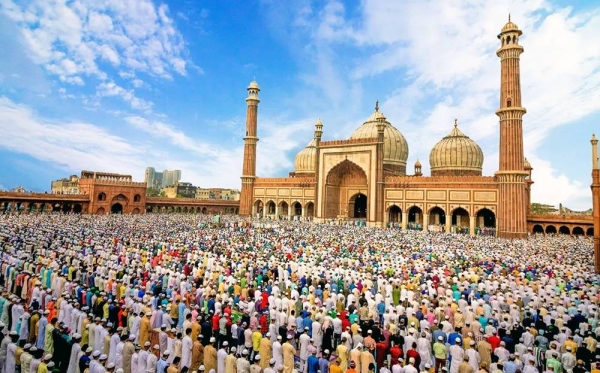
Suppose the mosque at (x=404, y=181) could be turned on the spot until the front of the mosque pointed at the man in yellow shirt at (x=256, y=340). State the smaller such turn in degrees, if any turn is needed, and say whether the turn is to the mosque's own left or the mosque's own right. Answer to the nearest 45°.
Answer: approximately 45° to the mosque's own left

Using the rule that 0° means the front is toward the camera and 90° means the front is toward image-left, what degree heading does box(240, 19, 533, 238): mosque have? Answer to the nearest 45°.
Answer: approximately 45°

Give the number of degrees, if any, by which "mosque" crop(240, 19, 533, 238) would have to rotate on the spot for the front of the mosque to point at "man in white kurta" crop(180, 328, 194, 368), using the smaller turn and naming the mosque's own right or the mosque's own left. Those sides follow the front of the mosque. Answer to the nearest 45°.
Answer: approximately 45° to the mosque's own left

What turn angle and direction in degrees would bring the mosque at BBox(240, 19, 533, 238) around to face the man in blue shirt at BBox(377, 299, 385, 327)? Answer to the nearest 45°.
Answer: approximately 45° to its left

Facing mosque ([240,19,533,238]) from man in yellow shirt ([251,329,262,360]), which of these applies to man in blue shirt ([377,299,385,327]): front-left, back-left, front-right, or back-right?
front-right

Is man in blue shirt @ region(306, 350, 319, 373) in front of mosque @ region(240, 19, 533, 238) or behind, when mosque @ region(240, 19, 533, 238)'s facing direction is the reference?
in front

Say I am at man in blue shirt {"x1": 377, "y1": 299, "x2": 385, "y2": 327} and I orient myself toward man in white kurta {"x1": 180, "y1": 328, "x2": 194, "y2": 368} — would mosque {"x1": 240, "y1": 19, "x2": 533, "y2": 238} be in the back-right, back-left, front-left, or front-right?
back-right
